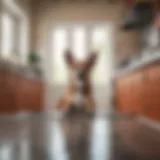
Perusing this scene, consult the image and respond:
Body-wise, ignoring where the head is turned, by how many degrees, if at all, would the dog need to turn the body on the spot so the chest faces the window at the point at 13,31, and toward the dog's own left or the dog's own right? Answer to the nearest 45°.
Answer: approximately 135° to the dog's own right

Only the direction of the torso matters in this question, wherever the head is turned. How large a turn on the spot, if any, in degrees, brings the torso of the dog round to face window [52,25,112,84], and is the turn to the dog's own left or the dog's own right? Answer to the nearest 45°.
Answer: approximately 180°

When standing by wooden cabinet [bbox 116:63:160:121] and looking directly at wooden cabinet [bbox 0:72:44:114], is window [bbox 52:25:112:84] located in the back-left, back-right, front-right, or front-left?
front-right

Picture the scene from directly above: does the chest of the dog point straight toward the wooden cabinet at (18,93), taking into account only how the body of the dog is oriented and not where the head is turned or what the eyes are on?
no

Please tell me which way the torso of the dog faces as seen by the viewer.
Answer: toward the camera

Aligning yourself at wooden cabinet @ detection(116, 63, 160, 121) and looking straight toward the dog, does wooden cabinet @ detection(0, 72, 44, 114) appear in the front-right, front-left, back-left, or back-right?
front-left

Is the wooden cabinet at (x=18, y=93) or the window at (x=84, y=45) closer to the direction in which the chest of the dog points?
the wooden cabinet
